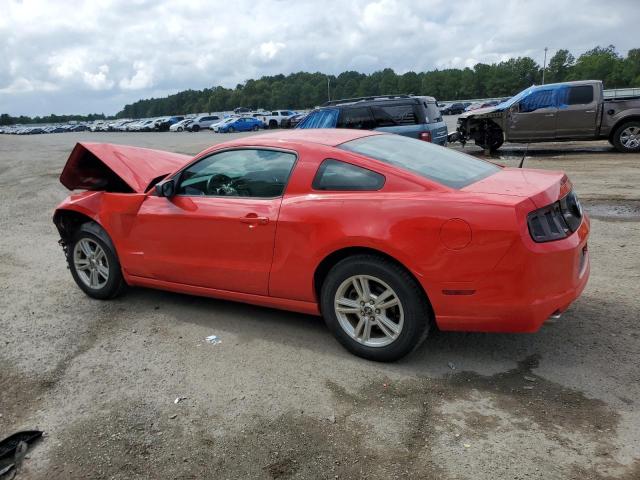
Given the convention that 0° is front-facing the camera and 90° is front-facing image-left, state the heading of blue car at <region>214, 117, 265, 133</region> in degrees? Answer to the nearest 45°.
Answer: approximately 45°

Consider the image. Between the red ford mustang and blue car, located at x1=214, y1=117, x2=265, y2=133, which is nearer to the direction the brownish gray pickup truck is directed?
the blue car

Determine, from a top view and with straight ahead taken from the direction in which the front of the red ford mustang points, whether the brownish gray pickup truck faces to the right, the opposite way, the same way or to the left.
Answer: the same way

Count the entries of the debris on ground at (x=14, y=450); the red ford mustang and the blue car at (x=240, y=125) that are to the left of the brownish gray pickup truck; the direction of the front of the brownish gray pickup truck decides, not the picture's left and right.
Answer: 2

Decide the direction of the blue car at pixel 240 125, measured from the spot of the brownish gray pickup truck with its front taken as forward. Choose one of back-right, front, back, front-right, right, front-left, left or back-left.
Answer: front-right

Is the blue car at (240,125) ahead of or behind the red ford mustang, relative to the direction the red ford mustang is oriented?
ahead

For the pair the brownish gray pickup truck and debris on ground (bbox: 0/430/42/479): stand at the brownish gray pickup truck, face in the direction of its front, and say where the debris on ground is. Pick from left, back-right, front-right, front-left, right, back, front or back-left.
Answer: left

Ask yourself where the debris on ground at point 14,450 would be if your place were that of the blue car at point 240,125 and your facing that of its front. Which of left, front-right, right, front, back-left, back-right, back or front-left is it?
front-left

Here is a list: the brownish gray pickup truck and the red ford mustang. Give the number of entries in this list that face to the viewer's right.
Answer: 0

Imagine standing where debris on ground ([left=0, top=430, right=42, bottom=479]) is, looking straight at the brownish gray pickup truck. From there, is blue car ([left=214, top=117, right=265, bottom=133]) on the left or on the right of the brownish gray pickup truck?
left

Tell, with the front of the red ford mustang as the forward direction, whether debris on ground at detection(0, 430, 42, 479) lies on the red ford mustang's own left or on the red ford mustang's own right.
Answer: on the red ford mustang's own left

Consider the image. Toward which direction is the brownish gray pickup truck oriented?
to the viewer's left

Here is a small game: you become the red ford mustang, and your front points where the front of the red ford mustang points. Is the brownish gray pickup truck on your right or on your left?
on your right

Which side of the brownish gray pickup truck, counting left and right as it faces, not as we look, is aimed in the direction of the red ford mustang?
left

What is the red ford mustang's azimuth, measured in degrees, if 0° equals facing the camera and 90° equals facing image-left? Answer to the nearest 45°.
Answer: approximately 135°
